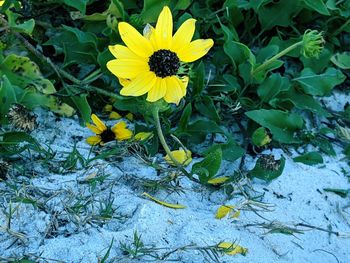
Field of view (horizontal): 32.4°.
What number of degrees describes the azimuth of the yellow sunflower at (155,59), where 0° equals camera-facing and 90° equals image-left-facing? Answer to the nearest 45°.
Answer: approximately 0°

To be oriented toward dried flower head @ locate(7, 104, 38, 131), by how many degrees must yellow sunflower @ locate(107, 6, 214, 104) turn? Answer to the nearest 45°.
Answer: approximately 90° to its right
